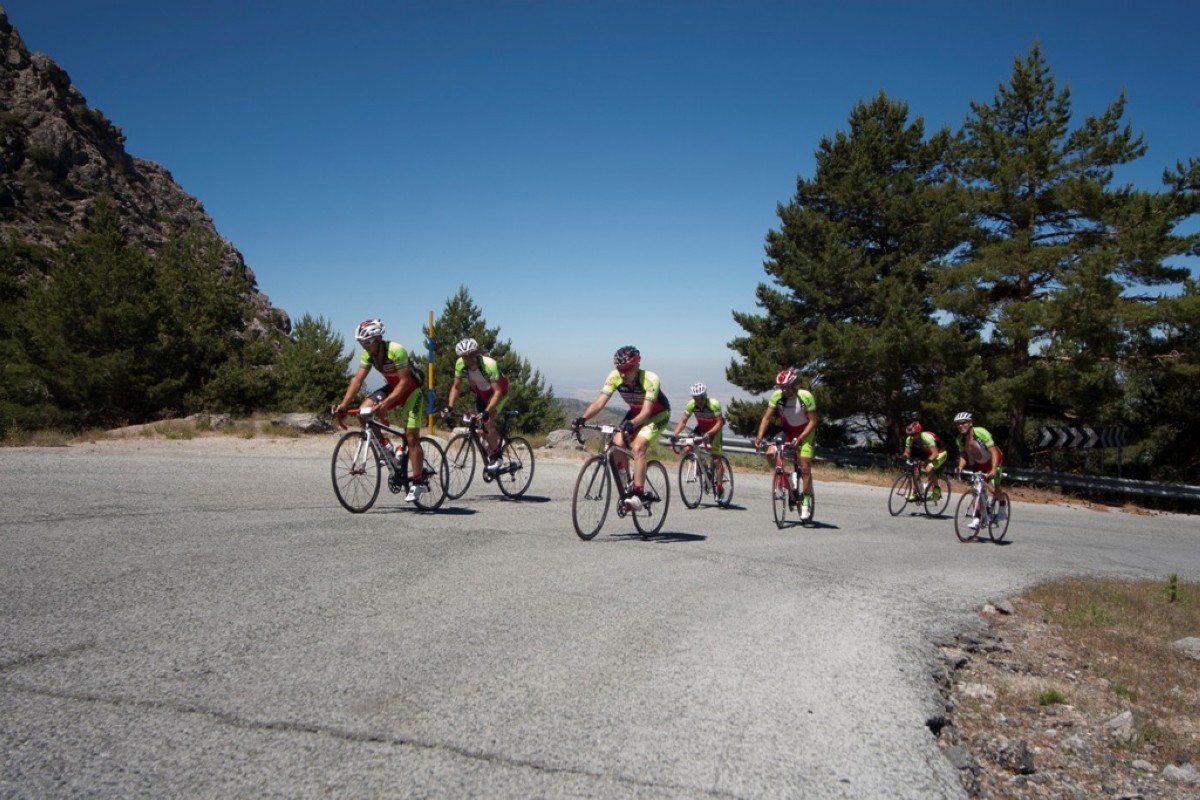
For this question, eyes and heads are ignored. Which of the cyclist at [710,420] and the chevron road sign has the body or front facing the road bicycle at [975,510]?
the chevron road sign

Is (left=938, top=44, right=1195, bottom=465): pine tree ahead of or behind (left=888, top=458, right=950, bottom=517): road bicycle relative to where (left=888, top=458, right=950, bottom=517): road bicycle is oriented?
behind

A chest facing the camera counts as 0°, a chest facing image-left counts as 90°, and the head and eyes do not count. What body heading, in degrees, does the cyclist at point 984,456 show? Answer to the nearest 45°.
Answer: approximately 45°

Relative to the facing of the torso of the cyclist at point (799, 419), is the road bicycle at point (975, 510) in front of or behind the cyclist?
behind

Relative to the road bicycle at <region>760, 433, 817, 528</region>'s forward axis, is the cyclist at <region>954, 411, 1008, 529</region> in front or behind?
behind

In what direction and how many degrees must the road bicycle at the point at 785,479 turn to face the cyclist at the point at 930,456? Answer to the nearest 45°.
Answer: approximately 180°

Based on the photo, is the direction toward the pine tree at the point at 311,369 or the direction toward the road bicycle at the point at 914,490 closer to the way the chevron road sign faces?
the road bicycle
